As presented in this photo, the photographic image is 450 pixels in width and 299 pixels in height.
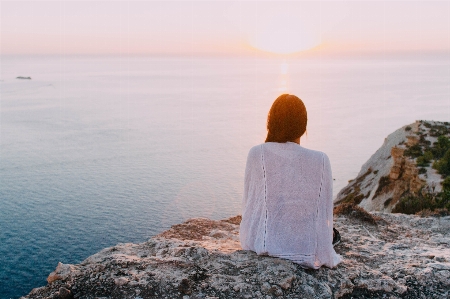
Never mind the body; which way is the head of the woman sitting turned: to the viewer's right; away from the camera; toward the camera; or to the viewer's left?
away from the camera

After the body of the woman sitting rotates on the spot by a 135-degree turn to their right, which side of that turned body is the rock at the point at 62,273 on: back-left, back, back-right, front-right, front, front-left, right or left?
back-right

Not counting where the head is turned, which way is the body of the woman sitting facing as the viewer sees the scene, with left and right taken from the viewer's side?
facing away from the viewer
